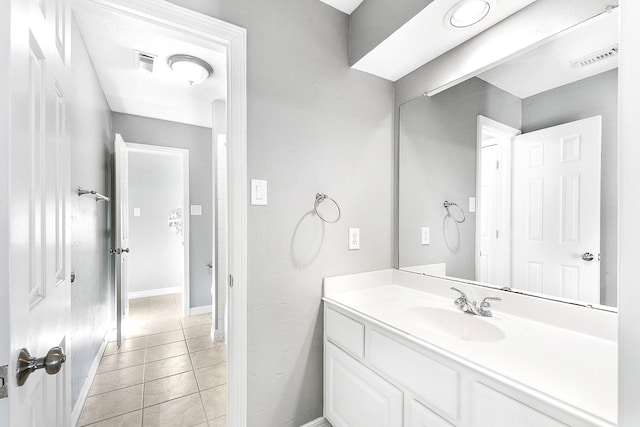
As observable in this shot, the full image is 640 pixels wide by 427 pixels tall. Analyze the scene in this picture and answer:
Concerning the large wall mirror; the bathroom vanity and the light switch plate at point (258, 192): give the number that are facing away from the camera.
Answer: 0

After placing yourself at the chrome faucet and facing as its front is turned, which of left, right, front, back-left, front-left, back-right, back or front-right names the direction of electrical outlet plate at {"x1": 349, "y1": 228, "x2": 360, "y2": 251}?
front-right

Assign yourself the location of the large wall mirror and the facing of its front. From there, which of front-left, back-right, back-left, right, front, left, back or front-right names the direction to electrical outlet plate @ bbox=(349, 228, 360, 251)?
front-right

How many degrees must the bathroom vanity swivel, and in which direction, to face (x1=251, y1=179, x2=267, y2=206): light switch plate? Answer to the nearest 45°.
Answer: approximately 45° to its right

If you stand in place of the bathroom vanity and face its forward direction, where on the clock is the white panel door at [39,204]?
The white panel door is roughly at 12 o'clock from the bathroom vanity.

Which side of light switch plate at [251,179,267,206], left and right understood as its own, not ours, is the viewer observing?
front

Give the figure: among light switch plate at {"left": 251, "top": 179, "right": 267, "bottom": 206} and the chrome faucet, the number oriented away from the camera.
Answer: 0

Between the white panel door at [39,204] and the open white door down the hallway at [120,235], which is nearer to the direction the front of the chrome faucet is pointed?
the white panel door

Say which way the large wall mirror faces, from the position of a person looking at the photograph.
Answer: facing the viewer and to the left of the viewer

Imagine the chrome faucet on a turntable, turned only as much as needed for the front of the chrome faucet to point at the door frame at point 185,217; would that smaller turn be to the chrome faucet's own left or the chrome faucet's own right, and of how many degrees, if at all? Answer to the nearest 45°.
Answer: approximately 45° to the chrome faucet's own right

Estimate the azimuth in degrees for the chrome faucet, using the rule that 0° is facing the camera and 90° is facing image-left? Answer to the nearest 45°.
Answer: approximately 45°

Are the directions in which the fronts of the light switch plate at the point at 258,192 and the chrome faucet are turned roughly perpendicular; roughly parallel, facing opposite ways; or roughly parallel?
roughly perpendicular

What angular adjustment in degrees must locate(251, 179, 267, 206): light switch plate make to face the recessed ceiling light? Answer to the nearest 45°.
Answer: approximately 90° to its left
